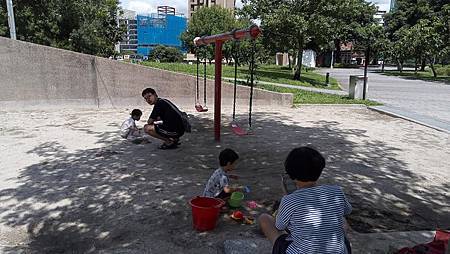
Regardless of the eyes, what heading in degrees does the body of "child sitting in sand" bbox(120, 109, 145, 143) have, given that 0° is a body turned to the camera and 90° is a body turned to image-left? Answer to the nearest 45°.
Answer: approximately 270°

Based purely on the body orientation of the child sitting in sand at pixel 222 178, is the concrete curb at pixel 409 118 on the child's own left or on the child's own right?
on the child's own left

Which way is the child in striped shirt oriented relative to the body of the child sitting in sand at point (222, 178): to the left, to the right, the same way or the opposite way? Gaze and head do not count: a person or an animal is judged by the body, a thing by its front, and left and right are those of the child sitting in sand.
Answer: to the left

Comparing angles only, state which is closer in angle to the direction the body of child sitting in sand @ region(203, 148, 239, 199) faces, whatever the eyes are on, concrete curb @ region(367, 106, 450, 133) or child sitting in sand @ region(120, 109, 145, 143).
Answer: the concrete curb

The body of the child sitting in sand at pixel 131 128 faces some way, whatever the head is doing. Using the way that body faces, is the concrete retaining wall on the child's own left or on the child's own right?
on the child's own left

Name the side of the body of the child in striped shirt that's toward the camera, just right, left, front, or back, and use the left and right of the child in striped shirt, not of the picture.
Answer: back

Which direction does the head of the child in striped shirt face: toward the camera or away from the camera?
away from the camera

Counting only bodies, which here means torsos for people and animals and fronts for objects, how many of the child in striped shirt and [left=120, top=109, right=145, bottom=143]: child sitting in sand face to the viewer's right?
1

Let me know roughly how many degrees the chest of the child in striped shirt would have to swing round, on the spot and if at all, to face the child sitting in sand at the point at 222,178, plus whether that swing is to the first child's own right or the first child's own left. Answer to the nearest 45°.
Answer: approximately 45° to the first child's own left

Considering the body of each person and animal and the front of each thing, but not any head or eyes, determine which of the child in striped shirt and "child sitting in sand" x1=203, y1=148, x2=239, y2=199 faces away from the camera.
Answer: the child in striped shirt

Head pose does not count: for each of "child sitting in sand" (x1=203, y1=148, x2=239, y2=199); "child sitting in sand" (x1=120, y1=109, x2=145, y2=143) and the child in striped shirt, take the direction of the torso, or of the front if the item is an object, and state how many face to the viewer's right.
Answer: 2

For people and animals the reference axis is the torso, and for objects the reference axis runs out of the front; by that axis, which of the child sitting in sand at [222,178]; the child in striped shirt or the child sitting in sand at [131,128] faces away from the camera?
the child in striped shirt
